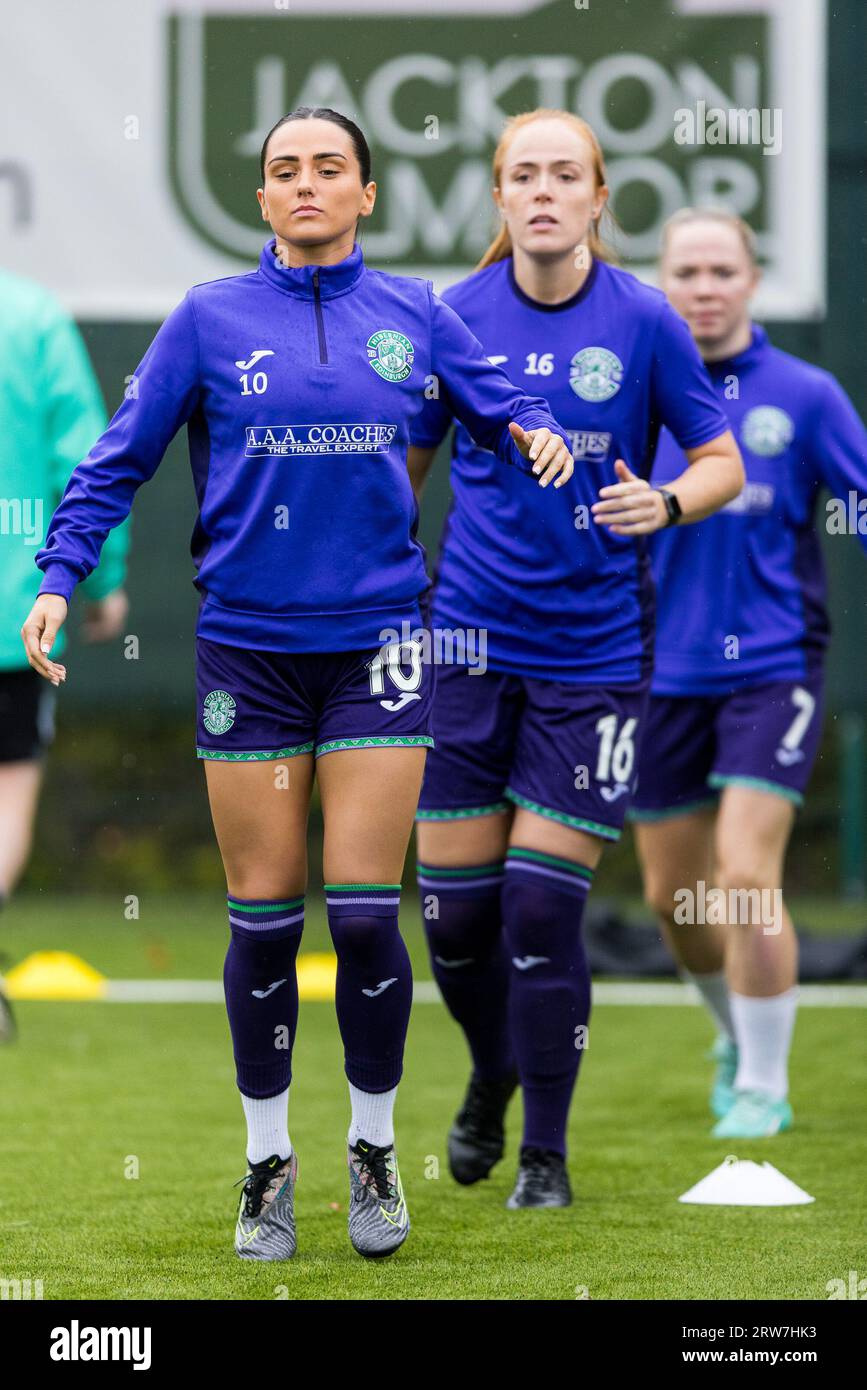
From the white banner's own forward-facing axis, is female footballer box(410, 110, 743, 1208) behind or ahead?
ahead

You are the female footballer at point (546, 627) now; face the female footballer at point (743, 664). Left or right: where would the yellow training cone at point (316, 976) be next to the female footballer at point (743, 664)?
left

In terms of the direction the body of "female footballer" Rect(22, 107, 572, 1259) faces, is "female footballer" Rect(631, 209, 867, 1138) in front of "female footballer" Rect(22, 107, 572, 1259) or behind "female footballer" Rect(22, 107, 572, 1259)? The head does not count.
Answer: behind

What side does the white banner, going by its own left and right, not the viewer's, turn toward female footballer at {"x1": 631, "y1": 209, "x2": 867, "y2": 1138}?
front

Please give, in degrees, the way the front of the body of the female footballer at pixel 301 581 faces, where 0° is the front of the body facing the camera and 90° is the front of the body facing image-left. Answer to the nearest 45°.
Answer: approximately 0°
